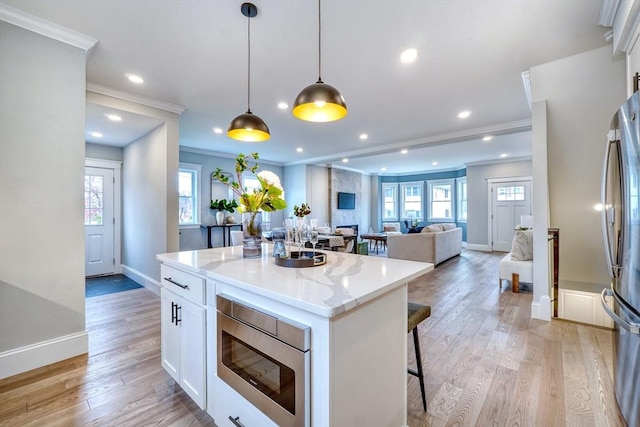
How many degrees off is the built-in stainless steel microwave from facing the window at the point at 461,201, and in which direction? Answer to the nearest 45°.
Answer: approximately 180°

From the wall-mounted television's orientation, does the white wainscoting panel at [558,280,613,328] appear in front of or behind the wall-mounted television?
in front

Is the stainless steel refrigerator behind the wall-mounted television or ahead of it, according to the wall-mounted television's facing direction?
ahead

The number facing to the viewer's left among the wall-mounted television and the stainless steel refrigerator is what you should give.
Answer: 1

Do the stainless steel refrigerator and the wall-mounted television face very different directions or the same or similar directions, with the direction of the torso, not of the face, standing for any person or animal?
very different directions

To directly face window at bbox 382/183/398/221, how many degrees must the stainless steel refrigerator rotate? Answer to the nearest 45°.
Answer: approximately 45° to its right

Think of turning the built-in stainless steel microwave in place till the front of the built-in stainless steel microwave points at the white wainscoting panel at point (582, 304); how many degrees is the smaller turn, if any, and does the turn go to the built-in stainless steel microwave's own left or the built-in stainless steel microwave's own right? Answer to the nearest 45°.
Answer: approximately 135° to the built-in stainless steel microwave's own left

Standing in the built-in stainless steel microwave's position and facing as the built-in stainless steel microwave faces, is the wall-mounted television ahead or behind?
behind

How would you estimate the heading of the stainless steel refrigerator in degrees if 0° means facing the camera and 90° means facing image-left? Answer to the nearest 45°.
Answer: approximately 90°
